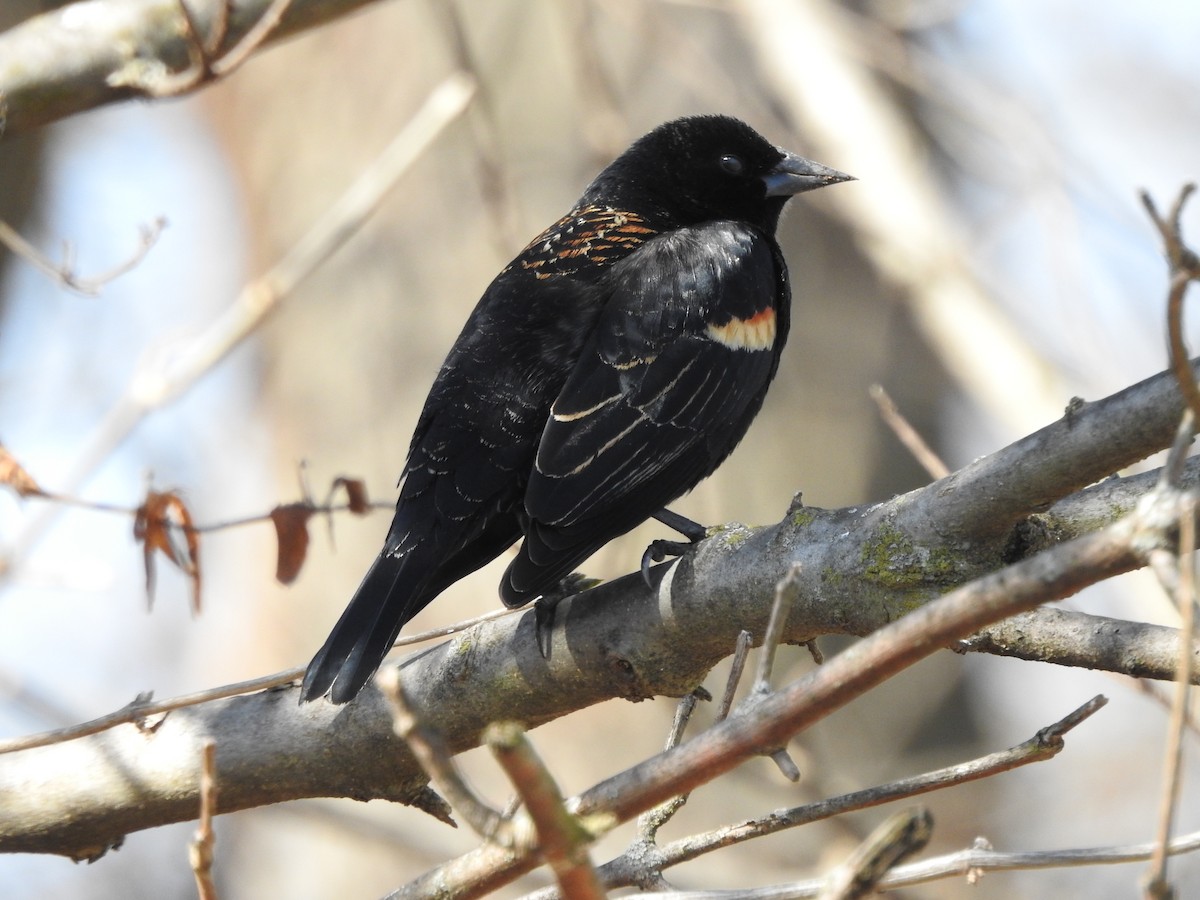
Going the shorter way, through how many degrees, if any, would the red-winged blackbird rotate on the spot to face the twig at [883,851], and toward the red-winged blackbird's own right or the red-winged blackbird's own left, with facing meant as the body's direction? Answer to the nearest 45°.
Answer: approximately 135° to the red-winged blackbird's own right

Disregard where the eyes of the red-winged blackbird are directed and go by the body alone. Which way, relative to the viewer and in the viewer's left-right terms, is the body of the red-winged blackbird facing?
facing away from the viewer and to the right of the viewer

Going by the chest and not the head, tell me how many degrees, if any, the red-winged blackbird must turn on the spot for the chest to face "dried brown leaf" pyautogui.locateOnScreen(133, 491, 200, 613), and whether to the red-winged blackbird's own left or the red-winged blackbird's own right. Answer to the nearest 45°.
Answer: approximately 135° to the red-winged blackbird's own left

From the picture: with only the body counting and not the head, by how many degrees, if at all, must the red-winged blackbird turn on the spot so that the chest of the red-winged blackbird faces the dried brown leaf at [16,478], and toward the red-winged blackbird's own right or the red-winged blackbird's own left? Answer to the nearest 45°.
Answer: approximately 135° to the red-winged blackbird's own left

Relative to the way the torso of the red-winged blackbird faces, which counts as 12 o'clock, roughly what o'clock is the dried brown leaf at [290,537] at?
The dried brown leaf is roughly at 7 o'clock from the red-winged blackbird.

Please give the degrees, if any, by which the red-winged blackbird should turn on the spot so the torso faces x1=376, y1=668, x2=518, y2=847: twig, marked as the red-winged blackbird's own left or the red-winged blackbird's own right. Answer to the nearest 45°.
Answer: approximately 135° to the red-winged blackbird's own right
